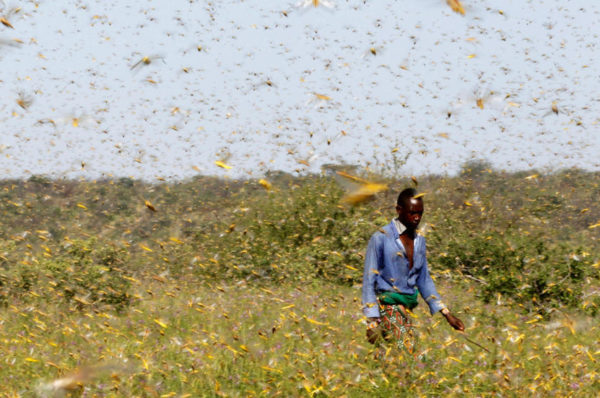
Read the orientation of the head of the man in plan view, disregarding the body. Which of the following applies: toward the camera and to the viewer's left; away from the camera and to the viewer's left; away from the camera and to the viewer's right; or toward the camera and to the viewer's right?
toward the camera and to the viewer's right

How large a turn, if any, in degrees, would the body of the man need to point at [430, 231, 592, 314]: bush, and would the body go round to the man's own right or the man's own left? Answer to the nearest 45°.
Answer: approximately 135° to the man's own left

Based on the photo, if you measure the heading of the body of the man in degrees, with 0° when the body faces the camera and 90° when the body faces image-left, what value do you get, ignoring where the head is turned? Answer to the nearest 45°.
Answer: approximately 315°

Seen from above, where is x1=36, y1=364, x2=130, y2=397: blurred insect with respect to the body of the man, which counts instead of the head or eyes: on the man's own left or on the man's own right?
on the man's own right

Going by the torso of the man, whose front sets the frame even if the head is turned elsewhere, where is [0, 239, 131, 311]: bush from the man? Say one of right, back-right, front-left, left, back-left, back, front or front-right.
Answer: back
